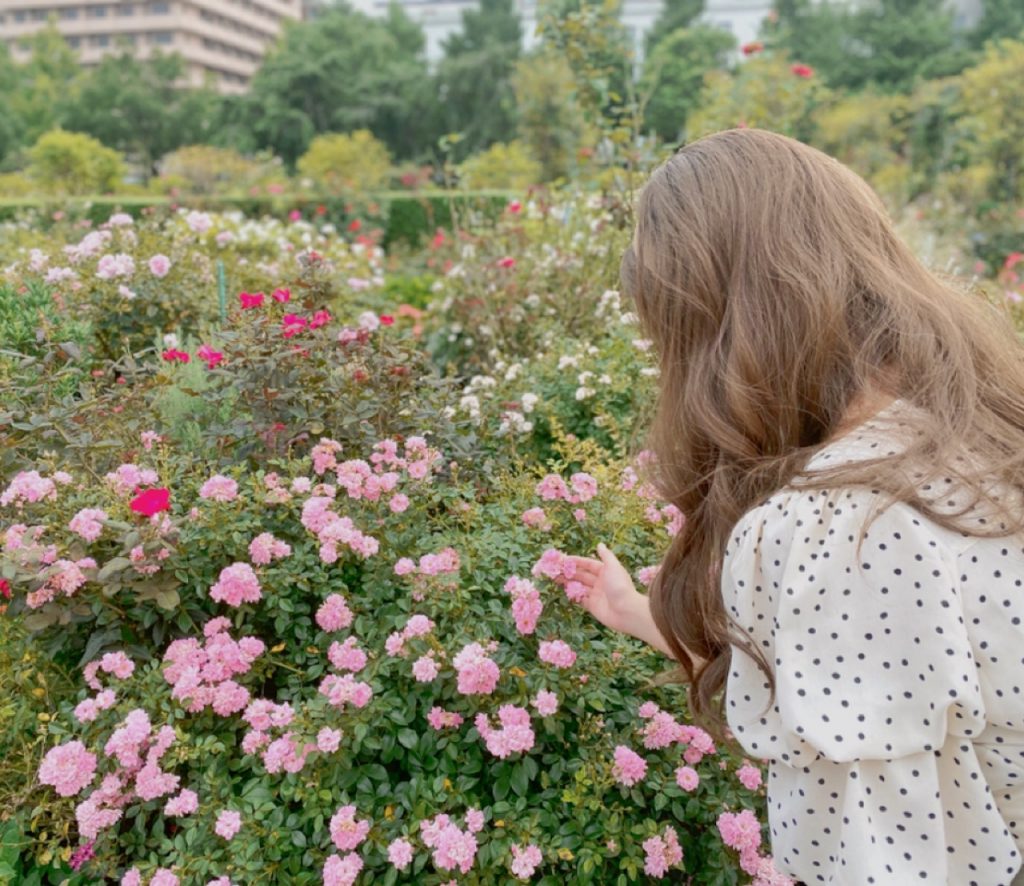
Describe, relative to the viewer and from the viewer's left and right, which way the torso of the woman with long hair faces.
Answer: facing away from the viewer and to the left of the viewer

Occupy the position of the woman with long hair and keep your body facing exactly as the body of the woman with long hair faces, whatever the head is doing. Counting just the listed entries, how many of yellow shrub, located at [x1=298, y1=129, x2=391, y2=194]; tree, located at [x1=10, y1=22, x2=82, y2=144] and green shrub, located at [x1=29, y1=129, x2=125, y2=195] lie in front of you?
3

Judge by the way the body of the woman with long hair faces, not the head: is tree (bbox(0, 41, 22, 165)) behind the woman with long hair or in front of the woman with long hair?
in front

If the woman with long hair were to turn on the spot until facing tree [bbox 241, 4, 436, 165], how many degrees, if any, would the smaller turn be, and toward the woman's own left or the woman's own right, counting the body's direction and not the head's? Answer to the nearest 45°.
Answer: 0° — they already face it

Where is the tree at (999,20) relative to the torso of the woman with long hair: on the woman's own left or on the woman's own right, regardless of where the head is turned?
on the woman's own right

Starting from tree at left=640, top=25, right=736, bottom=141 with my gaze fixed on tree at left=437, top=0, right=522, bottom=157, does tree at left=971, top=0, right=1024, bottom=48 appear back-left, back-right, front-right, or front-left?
back-right

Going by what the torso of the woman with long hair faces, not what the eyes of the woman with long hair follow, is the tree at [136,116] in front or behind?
in front

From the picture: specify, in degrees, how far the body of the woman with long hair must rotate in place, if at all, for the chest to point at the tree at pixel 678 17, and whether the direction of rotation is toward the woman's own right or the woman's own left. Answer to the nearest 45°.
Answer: approximately 45° to the woman's own right

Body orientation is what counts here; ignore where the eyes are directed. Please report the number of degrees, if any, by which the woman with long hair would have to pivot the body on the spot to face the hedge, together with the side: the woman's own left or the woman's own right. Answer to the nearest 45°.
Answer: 0° — they already face it

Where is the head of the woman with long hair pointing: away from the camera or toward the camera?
away from the camera

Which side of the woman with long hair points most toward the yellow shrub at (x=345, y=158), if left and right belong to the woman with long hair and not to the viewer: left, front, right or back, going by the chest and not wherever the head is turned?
front

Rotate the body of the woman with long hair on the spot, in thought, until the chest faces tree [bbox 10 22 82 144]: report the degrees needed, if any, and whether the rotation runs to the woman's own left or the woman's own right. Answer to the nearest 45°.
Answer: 0° — they already face it

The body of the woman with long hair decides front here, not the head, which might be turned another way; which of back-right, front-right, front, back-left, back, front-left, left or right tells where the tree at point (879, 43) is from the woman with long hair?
front-right
